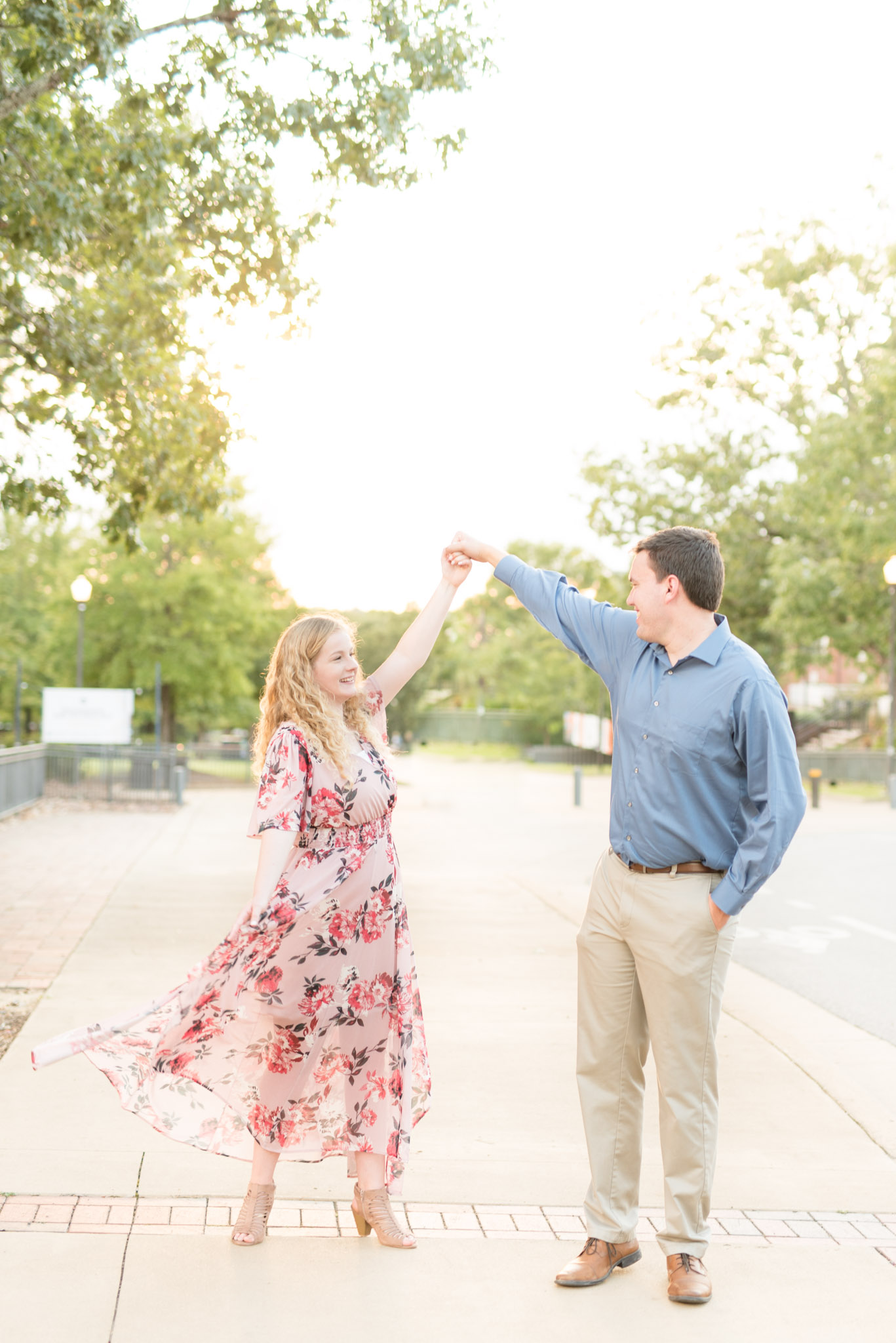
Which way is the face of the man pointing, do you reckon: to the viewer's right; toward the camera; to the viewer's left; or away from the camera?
to the viewer's left

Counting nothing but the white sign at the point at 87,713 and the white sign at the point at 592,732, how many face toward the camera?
2

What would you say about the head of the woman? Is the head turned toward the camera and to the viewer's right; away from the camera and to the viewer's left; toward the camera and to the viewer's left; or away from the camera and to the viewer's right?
toward the camera and to the viewer's right

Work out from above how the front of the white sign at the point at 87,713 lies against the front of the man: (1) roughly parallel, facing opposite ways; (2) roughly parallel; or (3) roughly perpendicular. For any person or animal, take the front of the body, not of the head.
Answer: roughly perpendicular
